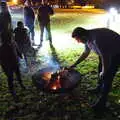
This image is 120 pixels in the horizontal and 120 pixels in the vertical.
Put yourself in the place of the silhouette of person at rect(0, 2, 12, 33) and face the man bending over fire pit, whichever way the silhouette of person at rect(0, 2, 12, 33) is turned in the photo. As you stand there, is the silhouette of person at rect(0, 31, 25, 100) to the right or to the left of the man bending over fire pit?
right

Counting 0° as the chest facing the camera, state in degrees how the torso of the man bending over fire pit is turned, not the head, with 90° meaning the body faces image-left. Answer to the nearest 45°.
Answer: approximately 90°

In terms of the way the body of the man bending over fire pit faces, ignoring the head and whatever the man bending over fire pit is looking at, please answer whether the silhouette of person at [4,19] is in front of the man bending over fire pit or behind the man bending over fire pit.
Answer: in front

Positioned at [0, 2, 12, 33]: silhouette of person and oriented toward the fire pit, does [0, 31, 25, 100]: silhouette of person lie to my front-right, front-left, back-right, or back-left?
front-right

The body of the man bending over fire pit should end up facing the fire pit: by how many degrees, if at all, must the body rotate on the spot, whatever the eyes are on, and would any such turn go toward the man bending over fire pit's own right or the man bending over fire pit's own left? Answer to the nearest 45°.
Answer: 0° — they already face it

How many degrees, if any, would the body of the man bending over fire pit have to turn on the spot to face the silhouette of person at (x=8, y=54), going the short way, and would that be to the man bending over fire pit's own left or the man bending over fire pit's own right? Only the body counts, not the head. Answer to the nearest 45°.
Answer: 0° — they already face them
